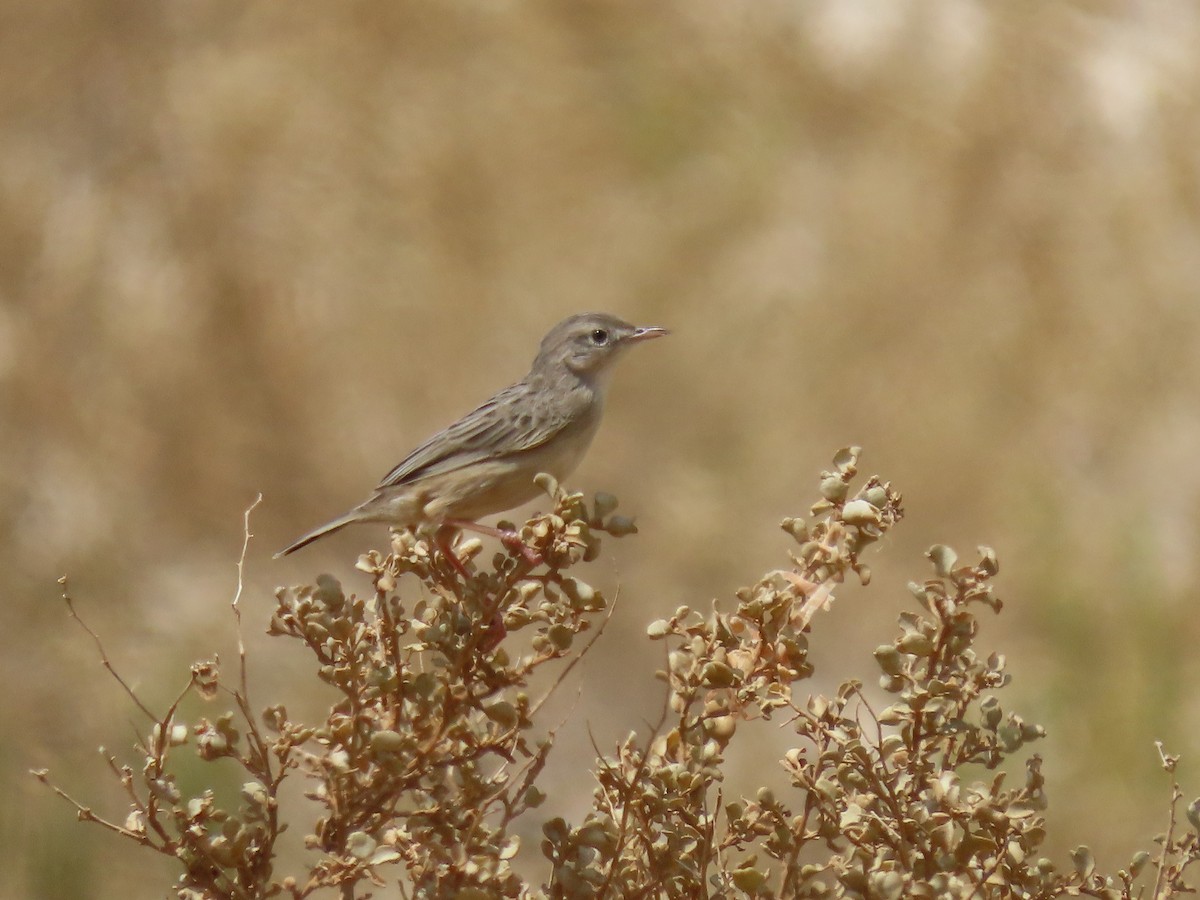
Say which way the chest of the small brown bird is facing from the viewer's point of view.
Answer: to the viewer's right
